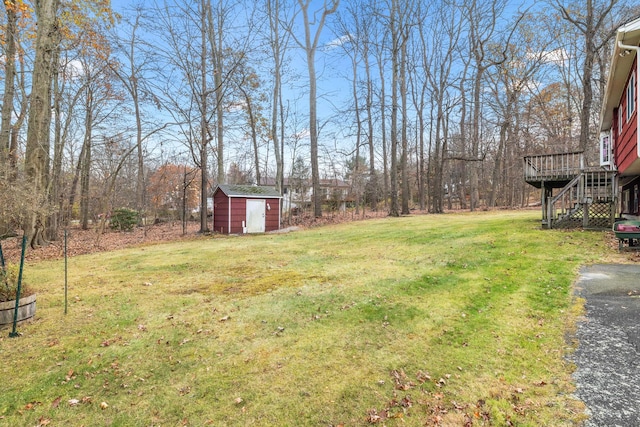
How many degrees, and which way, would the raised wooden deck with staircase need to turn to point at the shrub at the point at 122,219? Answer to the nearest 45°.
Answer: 0° — it already faces it

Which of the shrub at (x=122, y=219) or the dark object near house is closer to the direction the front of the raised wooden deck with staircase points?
the shrub

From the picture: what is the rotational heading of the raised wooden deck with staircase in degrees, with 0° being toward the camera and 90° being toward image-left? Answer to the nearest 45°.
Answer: approximately 90°

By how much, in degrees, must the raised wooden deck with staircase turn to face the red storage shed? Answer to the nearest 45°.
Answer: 0° — it already faces it
